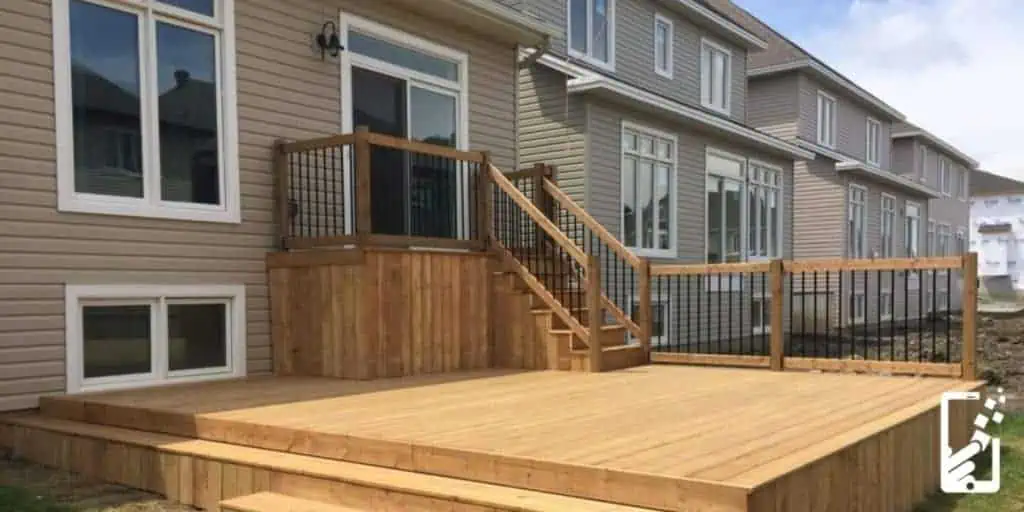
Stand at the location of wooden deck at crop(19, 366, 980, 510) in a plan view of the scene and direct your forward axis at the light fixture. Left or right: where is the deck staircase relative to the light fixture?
right

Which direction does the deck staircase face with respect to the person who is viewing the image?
facing the viewer and to the right of the viewer

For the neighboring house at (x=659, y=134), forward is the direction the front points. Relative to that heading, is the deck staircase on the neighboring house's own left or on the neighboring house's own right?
on the neighboring house's own left

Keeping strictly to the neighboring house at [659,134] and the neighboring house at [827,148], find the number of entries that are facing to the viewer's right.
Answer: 0

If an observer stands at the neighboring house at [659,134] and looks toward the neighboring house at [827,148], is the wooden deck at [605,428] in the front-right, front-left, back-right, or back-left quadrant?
back-right
